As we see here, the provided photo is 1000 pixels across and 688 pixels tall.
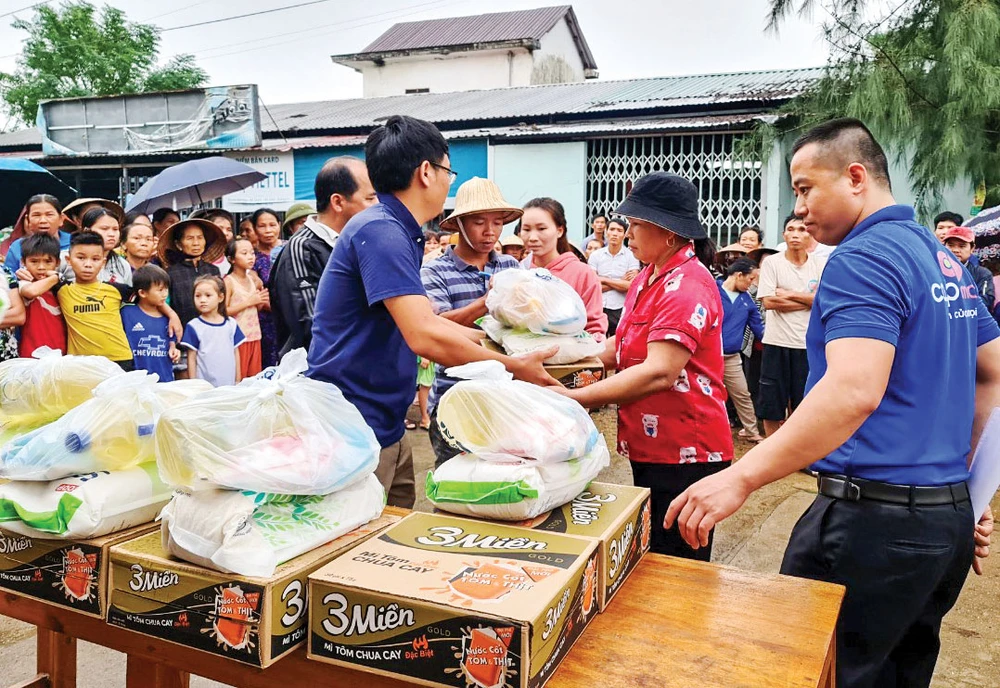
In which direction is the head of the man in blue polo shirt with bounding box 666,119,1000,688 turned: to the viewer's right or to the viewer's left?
to the viewer's left

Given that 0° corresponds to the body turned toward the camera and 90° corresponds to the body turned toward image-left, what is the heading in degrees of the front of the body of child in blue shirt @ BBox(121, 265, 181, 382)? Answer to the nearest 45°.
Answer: approximately 315°

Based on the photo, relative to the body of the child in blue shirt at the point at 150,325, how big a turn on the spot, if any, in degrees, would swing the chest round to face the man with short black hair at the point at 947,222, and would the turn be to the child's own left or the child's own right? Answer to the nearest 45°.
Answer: approximately 45° to the child's own left

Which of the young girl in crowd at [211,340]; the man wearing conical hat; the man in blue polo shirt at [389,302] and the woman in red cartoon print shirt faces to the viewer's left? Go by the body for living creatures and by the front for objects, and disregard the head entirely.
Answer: the woman in red cartoon print shirt

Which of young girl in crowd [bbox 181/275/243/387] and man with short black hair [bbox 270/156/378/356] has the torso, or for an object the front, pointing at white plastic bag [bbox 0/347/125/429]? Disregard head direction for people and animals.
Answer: the young girl in crowd

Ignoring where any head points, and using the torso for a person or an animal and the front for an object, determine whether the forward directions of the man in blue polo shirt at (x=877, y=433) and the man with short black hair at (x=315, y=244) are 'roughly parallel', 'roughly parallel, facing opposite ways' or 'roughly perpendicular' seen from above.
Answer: roughly perpendicular

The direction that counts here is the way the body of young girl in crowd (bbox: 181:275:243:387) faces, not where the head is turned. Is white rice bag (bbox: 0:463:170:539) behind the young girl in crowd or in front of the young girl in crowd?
in front

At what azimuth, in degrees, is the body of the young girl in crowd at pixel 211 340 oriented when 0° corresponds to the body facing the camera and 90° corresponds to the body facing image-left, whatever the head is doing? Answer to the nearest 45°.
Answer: approximately 0°

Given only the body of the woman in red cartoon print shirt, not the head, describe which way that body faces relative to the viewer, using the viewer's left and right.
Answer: facing to the left of the viewer

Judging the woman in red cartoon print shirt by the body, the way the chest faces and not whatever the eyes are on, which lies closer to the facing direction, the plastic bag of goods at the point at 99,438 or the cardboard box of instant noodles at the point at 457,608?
the plastic bag of goods

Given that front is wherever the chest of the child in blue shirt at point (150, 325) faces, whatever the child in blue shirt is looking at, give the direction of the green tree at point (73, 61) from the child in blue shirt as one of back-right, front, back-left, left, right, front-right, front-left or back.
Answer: back-left

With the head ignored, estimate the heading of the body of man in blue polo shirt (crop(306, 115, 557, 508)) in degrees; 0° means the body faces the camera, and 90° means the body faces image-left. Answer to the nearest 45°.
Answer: approximately 225°

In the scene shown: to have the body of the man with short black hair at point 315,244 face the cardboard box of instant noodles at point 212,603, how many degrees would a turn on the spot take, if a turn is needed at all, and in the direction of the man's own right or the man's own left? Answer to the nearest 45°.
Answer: approximately 90° to the man's own right

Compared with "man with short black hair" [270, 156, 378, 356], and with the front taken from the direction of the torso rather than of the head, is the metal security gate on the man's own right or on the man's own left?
on the man's own left
